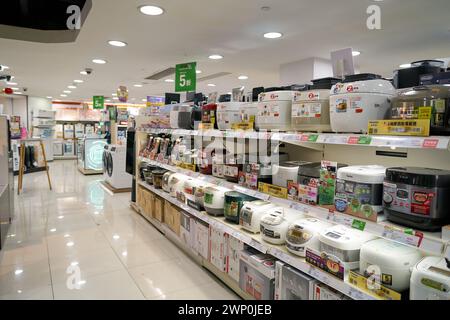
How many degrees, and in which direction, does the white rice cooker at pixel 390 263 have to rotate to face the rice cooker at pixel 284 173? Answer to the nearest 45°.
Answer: approximately 90° to its right

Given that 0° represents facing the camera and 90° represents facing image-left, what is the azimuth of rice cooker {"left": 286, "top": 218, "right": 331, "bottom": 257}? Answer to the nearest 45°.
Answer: approximately 45°

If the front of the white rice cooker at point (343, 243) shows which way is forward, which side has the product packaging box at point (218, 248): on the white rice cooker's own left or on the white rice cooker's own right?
on the white rice cooker's own right

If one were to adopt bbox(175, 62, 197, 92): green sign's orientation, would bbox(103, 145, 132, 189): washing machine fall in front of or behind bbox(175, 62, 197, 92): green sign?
behind

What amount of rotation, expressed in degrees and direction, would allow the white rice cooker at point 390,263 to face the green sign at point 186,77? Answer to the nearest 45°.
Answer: approximately 90° to its right

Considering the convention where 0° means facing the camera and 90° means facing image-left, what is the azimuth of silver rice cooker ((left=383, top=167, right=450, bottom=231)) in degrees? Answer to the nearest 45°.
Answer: approximately 45°

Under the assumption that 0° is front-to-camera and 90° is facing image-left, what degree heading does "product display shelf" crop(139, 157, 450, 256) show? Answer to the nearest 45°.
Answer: approximately 45°

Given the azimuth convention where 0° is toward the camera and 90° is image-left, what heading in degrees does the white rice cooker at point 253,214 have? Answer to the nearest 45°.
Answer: approximately 45°
